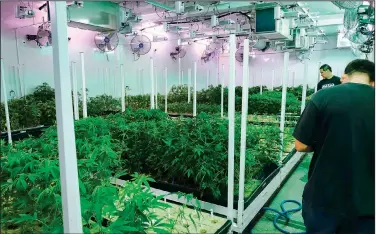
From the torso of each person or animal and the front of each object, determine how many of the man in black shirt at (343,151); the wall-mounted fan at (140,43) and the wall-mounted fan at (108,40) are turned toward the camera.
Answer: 2

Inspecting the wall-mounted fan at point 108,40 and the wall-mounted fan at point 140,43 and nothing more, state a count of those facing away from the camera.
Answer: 0

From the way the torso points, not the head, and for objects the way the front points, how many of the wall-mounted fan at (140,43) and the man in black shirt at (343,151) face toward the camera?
1

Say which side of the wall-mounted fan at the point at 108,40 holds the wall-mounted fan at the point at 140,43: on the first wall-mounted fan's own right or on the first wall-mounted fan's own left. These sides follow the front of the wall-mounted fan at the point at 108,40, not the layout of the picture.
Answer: on the first wall-mounted fan's own left

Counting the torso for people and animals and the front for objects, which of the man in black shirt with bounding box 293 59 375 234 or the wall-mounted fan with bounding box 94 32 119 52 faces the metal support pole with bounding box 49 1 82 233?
the wall-mounted fan

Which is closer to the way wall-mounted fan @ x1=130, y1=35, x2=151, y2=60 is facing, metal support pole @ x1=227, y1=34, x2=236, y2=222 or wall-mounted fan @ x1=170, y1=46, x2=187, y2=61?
the metal support pole

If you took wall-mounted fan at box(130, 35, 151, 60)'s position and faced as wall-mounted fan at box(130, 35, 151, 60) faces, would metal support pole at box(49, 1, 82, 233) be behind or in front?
in front

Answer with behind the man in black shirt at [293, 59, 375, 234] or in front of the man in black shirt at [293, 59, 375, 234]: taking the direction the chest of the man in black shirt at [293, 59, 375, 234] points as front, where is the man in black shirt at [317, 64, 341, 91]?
in front

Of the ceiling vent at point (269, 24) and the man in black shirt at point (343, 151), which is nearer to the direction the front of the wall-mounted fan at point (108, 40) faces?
the man in black shirt

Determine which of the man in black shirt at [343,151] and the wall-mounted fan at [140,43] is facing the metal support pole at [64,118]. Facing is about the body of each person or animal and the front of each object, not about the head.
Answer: the wall-mounted fan

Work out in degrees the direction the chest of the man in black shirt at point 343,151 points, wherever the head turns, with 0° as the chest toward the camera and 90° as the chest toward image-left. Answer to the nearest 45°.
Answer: approximately 180°

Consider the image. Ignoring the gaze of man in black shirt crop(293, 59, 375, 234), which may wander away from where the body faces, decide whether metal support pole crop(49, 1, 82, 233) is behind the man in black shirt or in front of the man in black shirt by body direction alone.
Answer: behind
